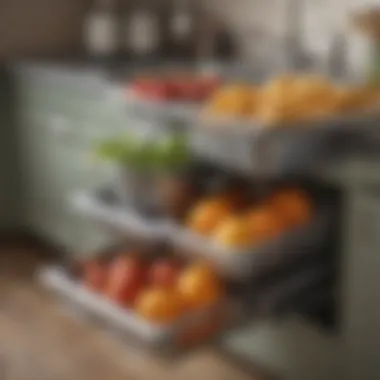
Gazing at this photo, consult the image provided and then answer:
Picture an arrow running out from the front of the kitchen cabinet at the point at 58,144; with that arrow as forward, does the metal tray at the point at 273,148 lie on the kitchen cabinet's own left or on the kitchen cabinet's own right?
on the kitchen cabinet's own left

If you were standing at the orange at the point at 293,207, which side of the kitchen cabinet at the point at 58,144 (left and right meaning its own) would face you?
left

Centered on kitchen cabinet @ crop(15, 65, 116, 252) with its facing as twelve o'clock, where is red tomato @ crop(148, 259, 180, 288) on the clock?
The red tomato is roughly at 10 o'clock from the kitchen cabinet.

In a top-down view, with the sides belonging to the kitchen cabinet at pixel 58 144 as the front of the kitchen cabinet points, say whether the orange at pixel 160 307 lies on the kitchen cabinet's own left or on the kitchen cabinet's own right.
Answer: on the kitchen cabinet's own left

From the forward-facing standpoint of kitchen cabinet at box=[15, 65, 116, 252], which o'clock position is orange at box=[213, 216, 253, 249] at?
The orange is roughly at 10 o'clock from the kitchen cabinet.

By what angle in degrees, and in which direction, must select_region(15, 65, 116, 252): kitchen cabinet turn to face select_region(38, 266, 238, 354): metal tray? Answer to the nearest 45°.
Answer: approximately 45° to its left

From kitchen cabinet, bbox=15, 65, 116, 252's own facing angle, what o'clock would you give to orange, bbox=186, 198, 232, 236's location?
The orange is roughly at 10 o'clock from the kitchen cabinet.

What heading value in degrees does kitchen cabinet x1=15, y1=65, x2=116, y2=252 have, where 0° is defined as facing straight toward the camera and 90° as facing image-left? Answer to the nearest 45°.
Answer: approximately 45°

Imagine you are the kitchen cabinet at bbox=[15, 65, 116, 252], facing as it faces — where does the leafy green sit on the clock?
The leafy green is roughly at 10 o'clock from the kitchen cabinet.

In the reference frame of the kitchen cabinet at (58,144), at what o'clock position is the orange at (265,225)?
The orange is roughly at 10 o'clock from the kitchen cabinet.

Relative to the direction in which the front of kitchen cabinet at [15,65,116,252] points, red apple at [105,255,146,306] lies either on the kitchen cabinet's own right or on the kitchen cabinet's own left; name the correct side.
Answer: on the kitchen cabinet's own left

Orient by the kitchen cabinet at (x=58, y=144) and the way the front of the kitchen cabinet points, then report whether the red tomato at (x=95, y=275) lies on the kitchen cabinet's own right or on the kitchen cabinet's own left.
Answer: on the kitchen cabinet's own left
